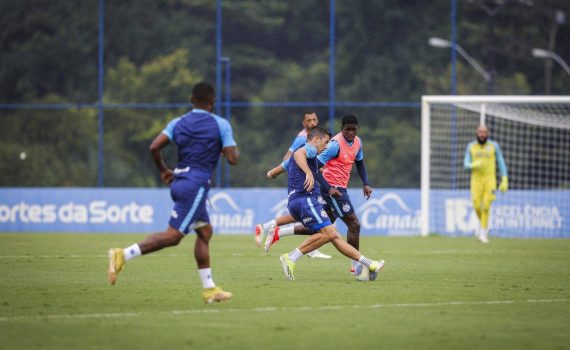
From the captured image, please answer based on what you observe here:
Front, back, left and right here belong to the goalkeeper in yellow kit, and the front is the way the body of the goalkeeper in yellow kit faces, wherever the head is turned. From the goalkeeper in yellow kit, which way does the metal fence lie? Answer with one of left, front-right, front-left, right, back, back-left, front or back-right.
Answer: back-right

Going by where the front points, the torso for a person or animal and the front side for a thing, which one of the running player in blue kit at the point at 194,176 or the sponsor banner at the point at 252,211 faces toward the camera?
the sponsor banner

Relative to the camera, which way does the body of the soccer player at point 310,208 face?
to the viewer's right

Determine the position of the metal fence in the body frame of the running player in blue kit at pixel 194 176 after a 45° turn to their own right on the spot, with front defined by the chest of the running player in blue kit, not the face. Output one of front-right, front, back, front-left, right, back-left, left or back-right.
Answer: left

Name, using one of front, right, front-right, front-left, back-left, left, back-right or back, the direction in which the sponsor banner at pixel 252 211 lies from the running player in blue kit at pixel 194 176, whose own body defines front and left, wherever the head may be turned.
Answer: front-left

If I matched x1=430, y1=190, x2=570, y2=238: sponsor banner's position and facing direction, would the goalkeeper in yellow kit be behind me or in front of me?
in front

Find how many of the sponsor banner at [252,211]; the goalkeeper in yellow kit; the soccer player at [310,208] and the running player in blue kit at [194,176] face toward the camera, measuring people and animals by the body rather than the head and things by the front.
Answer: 2

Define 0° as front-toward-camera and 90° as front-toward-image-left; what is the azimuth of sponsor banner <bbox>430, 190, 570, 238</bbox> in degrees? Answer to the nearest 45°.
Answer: approximately 0°

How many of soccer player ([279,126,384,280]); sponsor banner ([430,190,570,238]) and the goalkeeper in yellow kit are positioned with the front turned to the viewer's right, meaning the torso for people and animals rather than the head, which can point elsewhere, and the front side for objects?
1

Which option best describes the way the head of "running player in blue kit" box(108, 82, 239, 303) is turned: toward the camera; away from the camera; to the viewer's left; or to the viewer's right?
away from the camera

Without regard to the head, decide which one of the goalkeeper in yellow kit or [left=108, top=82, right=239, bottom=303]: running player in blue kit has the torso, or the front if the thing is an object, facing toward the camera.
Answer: the goalkeeper in yellow kit

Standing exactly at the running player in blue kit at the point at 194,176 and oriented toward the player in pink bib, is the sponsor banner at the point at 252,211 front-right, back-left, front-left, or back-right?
front-left

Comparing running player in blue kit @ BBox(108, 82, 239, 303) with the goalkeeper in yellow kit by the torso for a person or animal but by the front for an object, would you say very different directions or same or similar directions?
very different directions

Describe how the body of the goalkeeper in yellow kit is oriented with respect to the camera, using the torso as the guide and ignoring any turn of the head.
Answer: toward the camera
